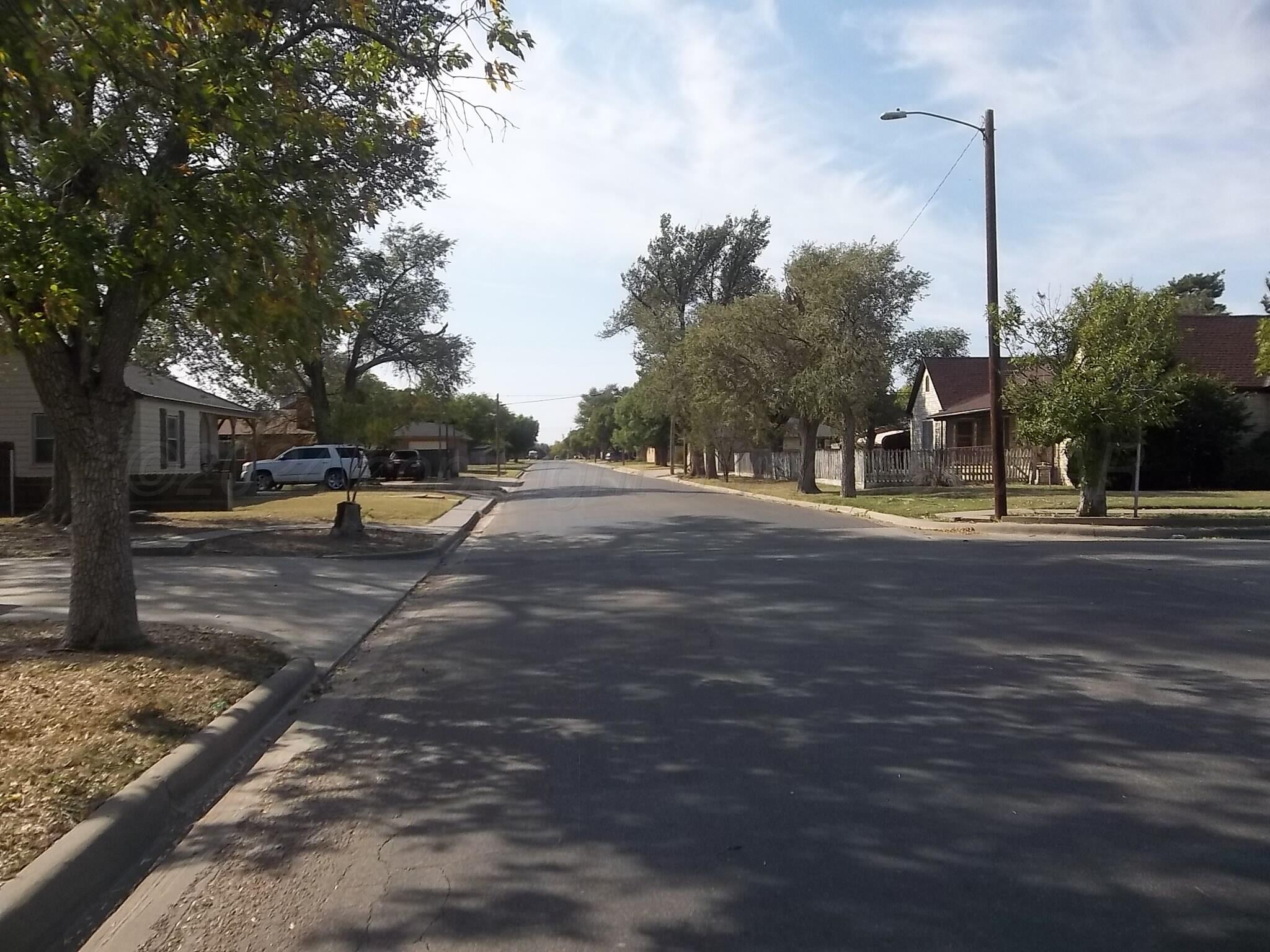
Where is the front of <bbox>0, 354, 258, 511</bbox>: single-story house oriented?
to the viewer's right

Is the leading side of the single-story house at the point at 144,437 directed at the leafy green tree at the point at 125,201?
no

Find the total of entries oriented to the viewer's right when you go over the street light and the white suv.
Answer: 0

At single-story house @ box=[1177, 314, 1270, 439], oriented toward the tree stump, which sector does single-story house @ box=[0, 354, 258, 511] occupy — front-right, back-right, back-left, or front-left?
front-right

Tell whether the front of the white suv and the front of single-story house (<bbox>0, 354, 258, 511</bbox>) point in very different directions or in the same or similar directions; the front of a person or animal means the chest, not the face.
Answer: very different directions

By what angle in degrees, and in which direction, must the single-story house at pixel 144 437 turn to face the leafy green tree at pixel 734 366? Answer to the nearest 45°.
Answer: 0° — it already faces it

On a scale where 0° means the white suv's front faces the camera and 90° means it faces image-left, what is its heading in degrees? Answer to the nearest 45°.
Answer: approximately 90°

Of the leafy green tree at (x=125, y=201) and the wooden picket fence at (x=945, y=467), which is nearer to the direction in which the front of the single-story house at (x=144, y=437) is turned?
the wooden picket fence

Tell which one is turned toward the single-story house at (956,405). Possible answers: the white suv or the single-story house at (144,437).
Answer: the single-story house at (144,437)

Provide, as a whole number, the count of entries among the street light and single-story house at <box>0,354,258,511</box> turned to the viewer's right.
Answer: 1

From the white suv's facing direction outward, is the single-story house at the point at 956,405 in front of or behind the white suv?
behind

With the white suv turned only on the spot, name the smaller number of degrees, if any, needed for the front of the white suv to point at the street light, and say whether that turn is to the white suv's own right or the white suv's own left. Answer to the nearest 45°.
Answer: approximately 135° to the white suv's own left

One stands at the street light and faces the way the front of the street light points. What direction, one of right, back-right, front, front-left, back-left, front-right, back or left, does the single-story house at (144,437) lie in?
front

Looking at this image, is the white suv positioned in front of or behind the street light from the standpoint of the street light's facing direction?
in front

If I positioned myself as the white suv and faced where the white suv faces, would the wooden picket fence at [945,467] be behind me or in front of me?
behind

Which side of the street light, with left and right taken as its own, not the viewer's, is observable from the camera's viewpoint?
left
